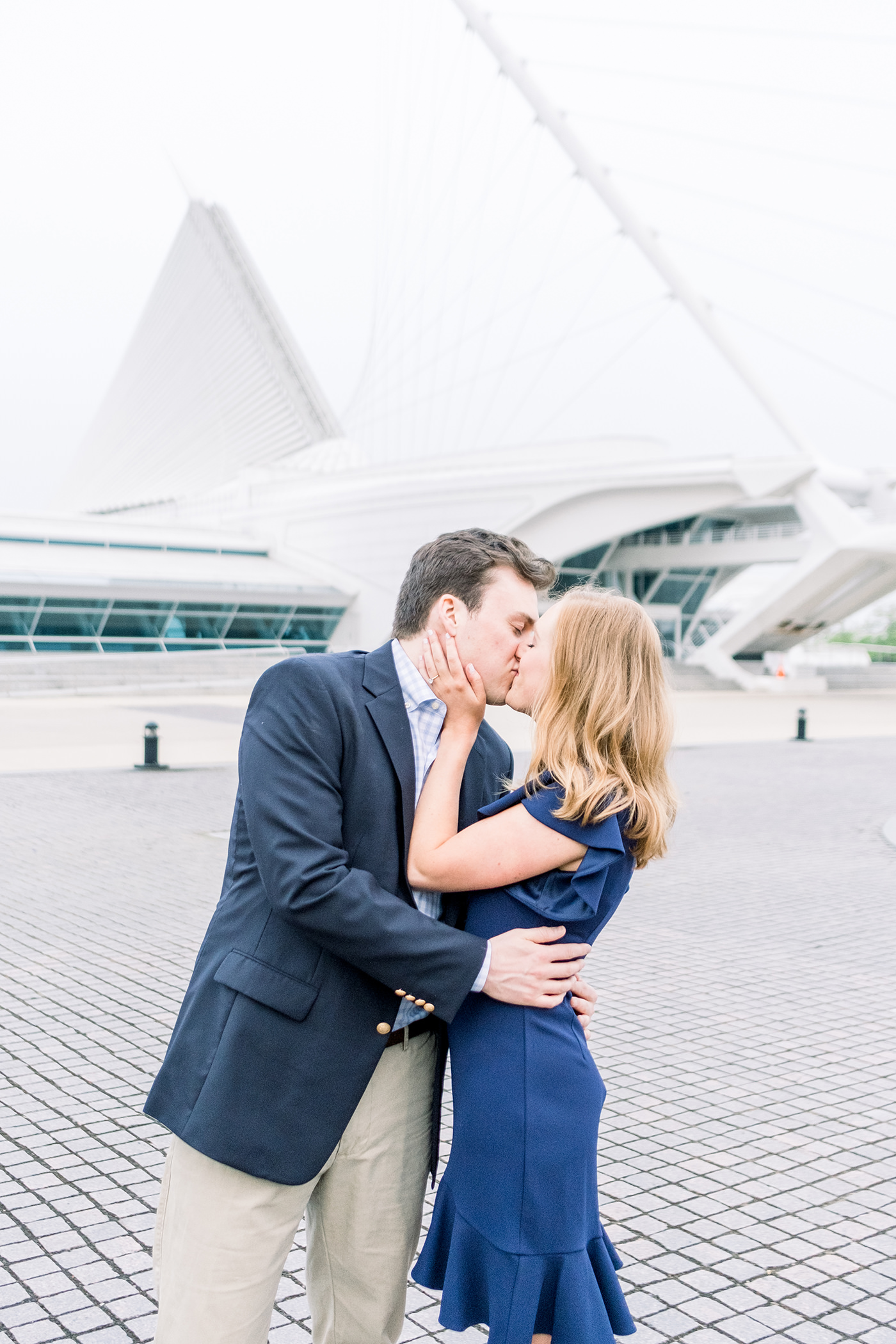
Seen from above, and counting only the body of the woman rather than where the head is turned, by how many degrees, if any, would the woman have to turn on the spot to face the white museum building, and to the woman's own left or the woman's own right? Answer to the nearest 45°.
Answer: approximately 90° to the woman's own right

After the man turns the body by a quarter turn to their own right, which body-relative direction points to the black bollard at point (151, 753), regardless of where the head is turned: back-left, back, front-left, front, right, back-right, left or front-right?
back

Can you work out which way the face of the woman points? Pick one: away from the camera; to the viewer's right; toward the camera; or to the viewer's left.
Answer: to the viewer's left

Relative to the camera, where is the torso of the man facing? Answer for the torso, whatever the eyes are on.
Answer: to the viewer's right

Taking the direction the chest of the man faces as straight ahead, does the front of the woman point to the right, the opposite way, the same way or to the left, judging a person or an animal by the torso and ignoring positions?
the opposite way

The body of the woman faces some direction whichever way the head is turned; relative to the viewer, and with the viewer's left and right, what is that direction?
facing to the left of the viewer

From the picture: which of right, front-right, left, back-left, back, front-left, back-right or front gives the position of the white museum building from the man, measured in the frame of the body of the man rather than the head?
left

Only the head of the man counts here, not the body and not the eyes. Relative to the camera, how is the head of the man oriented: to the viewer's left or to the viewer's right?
to the viewer's right
